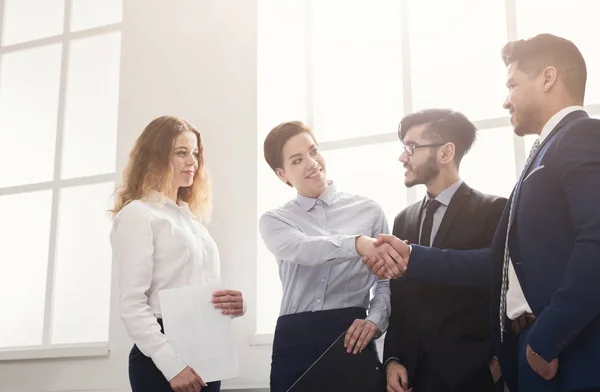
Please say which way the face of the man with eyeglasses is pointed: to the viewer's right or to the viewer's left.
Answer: to the viewer's left

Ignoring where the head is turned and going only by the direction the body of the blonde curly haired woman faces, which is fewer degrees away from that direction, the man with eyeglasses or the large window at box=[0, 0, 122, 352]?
the man with eyeglasses

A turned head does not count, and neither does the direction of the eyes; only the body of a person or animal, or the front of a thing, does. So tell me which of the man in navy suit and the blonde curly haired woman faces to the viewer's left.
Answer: the man in navy suit

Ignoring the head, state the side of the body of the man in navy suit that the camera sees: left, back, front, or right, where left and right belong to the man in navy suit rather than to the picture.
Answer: left

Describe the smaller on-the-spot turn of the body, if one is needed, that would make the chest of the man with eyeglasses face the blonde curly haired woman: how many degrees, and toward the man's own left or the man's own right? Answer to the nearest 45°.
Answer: approximately 45° to the man's own right

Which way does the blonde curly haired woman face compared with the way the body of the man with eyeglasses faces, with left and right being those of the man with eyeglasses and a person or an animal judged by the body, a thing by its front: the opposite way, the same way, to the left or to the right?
to the left

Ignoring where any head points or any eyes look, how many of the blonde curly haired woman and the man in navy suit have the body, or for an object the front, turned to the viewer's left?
1

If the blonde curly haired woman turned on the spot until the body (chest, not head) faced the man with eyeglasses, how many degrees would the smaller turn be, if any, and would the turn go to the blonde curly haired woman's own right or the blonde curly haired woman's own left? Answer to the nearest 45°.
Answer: approximately 45° to the blonde curly haired woman's own left

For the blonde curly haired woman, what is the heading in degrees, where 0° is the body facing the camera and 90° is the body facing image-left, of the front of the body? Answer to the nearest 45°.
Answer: approximately 315°

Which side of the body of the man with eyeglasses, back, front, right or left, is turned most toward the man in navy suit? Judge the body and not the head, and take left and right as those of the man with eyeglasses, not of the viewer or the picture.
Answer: left

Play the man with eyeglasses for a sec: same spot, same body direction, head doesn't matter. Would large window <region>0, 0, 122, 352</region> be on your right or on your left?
on your right

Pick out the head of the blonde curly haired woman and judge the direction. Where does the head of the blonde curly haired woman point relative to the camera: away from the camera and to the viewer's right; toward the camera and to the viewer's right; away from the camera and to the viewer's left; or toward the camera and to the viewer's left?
toward the camera and to the viewer's right

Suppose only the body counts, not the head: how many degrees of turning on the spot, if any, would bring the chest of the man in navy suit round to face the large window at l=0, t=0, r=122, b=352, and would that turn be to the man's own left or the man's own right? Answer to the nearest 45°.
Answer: approximately 45° to the man's own right

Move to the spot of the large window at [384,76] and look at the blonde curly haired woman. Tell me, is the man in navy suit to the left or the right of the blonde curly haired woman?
left
